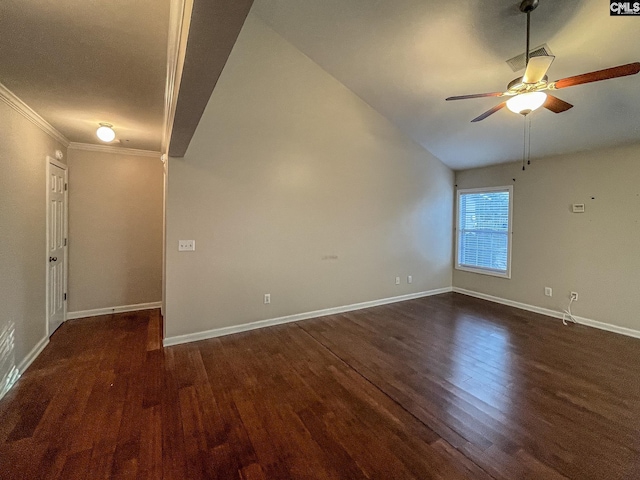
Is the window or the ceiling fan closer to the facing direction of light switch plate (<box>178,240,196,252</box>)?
the ceiling fan

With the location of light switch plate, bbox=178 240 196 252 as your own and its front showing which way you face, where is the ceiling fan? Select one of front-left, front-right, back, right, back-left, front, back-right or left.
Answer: front-left

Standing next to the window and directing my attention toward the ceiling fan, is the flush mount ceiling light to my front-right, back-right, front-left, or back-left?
front-right

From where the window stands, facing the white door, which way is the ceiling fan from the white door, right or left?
left

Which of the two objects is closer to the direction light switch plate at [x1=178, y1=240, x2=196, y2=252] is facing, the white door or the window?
the window

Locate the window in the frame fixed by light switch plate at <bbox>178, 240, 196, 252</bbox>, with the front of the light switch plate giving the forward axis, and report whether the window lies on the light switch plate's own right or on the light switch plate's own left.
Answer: on the light switch plate's own left

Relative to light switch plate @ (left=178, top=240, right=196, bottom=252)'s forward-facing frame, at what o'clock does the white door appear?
The white door is roughly at 4 o'clock from the light switch plate.

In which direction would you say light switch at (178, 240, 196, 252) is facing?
toward the camera
